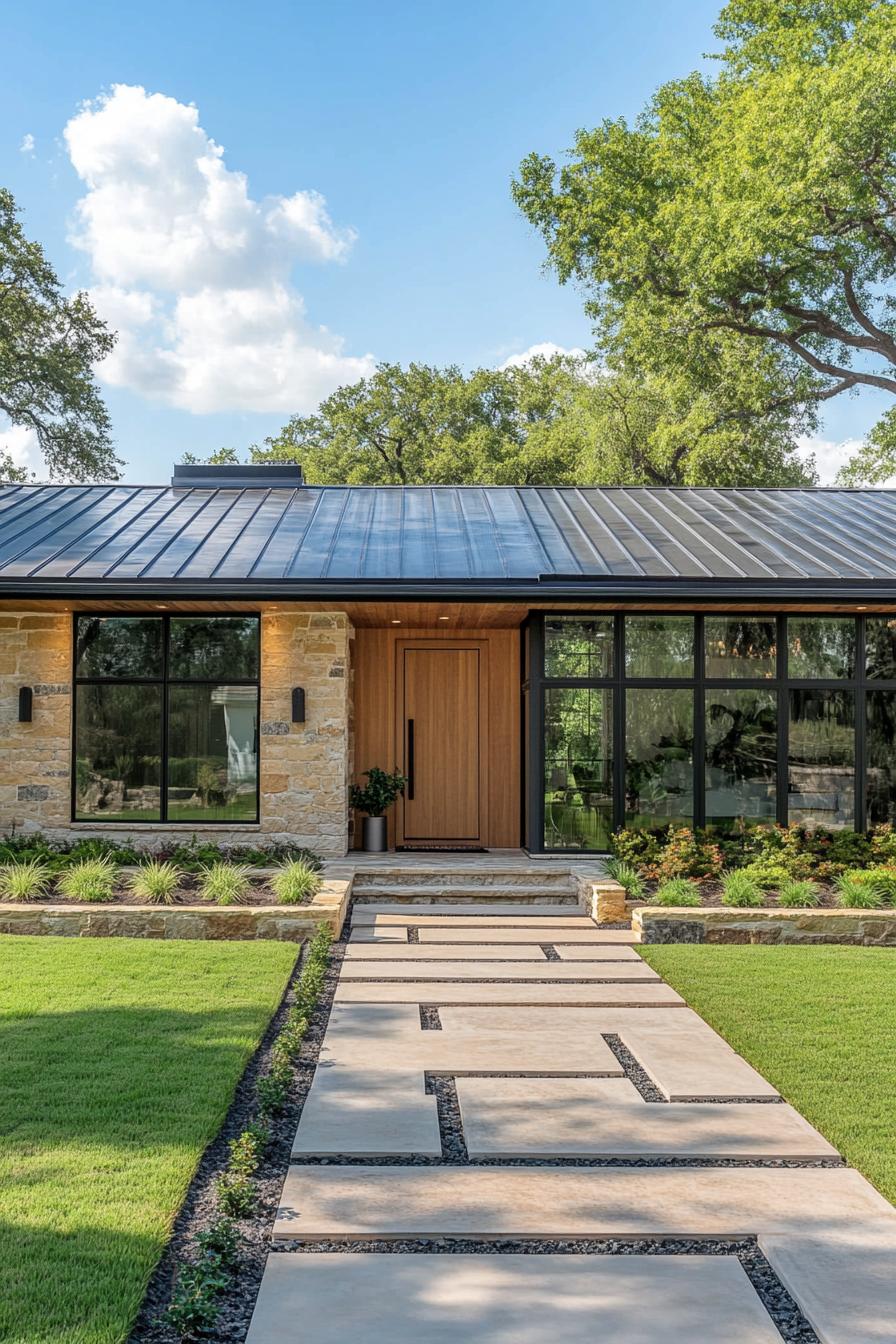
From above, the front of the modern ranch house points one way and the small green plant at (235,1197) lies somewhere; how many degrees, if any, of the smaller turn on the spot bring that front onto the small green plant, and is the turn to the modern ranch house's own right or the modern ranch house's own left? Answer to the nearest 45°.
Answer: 0° — it already faces it

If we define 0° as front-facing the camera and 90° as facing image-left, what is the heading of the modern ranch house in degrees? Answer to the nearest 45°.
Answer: approximately 0°

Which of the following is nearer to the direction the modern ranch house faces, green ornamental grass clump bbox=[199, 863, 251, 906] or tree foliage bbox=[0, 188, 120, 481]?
the green ornamental grass clump

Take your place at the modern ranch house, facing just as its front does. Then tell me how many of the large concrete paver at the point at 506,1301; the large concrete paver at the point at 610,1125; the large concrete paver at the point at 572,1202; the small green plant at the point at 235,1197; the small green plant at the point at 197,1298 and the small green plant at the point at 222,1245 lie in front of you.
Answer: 6

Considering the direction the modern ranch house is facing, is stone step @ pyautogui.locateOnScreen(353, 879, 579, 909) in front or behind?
in front

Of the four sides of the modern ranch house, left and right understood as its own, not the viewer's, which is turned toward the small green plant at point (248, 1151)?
front

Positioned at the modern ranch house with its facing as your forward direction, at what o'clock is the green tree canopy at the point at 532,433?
The green tree canopy is roughly at 6 o'clock from the modern ranch house.

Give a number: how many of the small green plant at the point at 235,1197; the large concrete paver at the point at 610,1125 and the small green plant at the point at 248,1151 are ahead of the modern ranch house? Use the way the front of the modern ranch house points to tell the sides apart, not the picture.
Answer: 3

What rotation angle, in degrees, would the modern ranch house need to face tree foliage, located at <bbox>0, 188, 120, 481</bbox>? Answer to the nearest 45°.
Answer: approximately 135° to its right

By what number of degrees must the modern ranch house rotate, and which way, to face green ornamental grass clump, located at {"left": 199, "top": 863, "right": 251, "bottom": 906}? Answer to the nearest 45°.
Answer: approximately 45° to its right

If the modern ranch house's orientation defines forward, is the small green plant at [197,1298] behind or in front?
in front

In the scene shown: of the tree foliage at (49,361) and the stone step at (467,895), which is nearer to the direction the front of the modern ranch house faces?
the stone step
